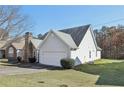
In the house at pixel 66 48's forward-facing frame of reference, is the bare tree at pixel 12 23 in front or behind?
in front

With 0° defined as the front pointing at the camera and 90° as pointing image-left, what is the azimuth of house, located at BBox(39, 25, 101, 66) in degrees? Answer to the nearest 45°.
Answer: approximately 45°
